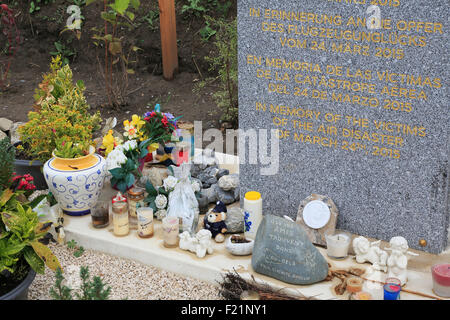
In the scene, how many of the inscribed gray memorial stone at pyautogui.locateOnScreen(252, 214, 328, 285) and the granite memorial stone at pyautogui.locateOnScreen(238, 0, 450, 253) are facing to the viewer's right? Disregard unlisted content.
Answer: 0

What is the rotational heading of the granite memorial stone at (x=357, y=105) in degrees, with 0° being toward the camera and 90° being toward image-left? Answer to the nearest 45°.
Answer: approximately 45°

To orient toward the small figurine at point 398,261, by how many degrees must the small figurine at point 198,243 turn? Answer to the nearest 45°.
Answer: approximately 45° to its left

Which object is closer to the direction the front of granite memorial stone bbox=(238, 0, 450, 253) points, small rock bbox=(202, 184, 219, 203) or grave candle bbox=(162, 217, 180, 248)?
the grave candle

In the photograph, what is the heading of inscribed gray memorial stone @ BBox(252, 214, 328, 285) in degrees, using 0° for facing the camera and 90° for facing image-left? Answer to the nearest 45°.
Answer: approximately 0°

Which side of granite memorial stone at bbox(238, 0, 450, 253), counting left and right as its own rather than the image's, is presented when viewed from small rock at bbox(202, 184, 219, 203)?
right

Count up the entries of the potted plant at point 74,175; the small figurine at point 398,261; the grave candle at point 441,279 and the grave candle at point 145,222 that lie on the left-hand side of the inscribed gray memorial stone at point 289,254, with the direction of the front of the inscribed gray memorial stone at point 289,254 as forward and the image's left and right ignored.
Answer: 2

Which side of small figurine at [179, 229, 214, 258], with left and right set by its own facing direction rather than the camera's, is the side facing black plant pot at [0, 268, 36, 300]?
right

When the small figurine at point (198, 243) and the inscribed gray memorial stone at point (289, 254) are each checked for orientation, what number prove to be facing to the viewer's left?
0

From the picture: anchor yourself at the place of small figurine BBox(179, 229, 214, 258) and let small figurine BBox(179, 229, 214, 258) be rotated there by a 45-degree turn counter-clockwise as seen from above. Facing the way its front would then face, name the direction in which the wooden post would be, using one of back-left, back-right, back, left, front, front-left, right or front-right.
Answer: left

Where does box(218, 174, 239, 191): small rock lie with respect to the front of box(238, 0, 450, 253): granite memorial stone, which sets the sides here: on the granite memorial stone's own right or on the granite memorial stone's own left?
on the granite memorial stone's own right

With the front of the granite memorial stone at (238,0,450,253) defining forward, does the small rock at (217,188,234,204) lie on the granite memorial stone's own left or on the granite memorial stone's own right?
on the granite memorial stone's own right

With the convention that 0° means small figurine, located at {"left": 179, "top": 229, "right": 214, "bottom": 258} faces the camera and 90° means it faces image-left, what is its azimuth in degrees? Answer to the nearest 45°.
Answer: approximately 315°
